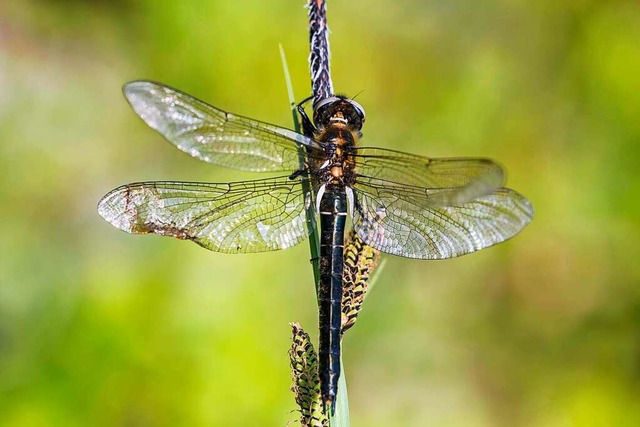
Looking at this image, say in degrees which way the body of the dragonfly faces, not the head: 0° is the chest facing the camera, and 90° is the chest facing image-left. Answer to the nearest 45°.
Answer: approximately 180°
